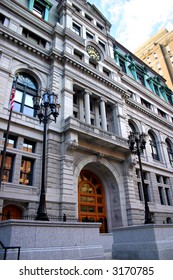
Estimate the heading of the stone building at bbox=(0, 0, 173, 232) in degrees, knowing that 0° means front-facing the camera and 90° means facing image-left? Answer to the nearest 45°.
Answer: approximately 315°
